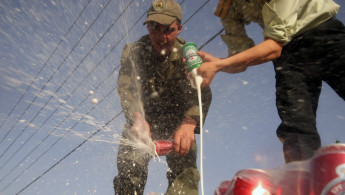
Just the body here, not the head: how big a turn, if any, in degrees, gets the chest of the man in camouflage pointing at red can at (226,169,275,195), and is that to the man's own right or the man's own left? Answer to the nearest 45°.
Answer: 0° — they already face it

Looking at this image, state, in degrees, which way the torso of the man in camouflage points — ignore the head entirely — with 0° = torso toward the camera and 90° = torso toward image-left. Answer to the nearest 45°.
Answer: approximately 0°

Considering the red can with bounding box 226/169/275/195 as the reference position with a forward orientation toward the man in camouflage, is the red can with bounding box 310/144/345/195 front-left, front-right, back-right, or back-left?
back-right

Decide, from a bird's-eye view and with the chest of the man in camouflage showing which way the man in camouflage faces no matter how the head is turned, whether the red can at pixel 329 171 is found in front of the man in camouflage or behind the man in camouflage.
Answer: in front

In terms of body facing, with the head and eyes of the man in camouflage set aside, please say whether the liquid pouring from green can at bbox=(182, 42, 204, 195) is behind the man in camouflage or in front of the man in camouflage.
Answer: in front

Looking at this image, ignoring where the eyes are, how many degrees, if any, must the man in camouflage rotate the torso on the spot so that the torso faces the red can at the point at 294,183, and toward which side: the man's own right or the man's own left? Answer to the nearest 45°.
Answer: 0° — they already face it
